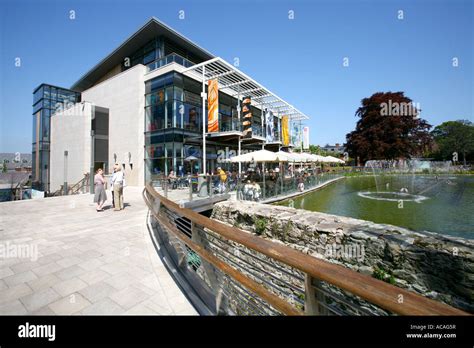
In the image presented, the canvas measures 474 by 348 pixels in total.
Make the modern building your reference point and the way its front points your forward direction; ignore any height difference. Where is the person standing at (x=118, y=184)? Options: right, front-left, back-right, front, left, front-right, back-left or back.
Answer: front-right

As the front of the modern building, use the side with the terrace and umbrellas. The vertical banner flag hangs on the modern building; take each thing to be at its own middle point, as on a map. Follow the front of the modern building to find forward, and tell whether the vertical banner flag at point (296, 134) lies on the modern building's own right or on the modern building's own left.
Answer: on the modern building's own left

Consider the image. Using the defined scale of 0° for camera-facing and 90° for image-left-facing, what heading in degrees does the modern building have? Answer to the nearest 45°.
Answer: approximately 315°

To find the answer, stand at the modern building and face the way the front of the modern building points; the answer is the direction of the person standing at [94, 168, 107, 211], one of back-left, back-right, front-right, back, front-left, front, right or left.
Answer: front-right

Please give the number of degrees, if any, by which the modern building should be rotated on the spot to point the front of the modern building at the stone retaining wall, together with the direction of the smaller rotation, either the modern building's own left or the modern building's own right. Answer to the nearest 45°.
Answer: approximately 45° to the modern building's own right
